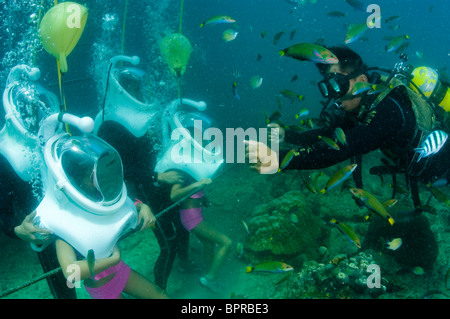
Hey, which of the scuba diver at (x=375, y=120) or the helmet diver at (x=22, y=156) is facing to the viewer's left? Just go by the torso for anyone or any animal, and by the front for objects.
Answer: the scuba diver at (x=375, y=120)

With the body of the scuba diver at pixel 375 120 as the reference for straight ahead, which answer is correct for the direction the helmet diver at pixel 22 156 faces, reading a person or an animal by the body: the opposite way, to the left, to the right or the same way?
the opposite way

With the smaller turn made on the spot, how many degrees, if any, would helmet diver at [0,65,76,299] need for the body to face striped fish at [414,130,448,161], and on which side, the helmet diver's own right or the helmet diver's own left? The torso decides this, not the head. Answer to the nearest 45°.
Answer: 0° — they already face it

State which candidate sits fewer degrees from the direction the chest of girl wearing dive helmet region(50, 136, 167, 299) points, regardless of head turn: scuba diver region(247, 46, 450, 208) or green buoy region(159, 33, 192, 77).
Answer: the scuba diver

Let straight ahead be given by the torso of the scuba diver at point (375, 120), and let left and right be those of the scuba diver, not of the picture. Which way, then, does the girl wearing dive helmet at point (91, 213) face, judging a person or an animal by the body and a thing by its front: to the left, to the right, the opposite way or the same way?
the opposite way

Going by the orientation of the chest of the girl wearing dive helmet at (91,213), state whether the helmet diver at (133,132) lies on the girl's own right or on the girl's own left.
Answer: on the girl's own left

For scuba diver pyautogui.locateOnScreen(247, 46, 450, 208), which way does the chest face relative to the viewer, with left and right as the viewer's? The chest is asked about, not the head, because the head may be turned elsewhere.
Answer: facing to the left of the viewer

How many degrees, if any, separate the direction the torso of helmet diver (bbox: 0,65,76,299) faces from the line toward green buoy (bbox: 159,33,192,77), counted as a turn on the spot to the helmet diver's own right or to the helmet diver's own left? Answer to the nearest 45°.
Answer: approximately 90° to the helmet diver's own left
